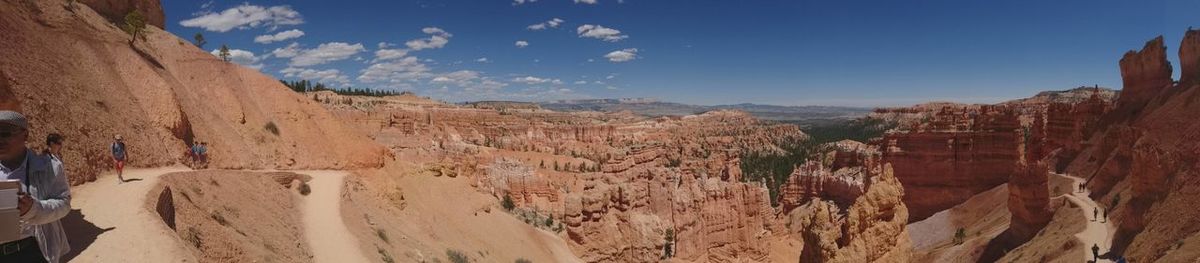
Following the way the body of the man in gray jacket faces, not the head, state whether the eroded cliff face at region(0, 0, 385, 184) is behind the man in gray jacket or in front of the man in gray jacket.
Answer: behind

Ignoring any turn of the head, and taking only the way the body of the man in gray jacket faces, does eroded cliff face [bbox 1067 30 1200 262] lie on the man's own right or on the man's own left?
on the man's own left

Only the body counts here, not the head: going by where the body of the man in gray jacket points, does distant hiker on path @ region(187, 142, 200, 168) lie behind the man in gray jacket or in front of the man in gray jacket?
behind

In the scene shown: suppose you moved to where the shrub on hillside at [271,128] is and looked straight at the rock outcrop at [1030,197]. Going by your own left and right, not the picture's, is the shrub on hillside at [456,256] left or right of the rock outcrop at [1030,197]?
right
